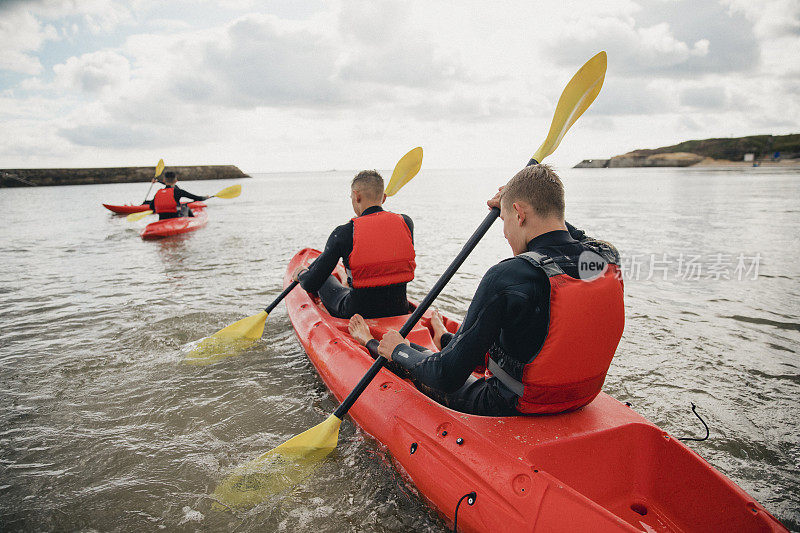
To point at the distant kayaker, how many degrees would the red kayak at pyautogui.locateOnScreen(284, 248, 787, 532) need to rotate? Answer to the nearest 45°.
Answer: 0° — it already faces them

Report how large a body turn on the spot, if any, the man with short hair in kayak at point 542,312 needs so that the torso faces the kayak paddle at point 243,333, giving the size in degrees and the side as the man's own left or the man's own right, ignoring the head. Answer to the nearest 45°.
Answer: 0° — they already face it

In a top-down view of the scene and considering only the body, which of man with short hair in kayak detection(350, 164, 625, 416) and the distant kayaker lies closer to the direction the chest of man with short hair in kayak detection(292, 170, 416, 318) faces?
the distant kayaker

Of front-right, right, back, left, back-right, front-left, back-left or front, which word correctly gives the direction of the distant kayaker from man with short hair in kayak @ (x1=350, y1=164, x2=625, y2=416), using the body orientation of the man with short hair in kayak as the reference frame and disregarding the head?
front

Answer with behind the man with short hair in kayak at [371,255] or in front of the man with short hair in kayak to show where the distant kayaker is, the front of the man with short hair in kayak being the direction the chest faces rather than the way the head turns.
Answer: in front

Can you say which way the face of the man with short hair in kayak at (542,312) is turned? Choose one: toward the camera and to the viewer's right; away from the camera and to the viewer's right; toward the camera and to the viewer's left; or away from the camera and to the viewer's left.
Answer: away from the camera and to the viewer's left

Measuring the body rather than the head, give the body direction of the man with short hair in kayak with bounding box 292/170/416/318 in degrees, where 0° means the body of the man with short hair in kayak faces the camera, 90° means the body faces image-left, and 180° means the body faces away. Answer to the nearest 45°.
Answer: approximately 135°

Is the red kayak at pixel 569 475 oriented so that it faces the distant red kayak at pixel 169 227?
yes

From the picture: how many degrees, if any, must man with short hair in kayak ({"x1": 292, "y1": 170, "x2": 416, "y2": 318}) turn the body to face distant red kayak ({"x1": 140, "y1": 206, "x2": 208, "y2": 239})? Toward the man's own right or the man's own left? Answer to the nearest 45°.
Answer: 0° — they already face it

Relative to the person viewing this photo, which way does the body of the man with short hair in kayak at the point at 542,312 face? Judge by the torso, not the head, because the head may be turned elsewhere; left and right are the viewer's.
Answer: facing away from the viewer and to the left of the viewer
